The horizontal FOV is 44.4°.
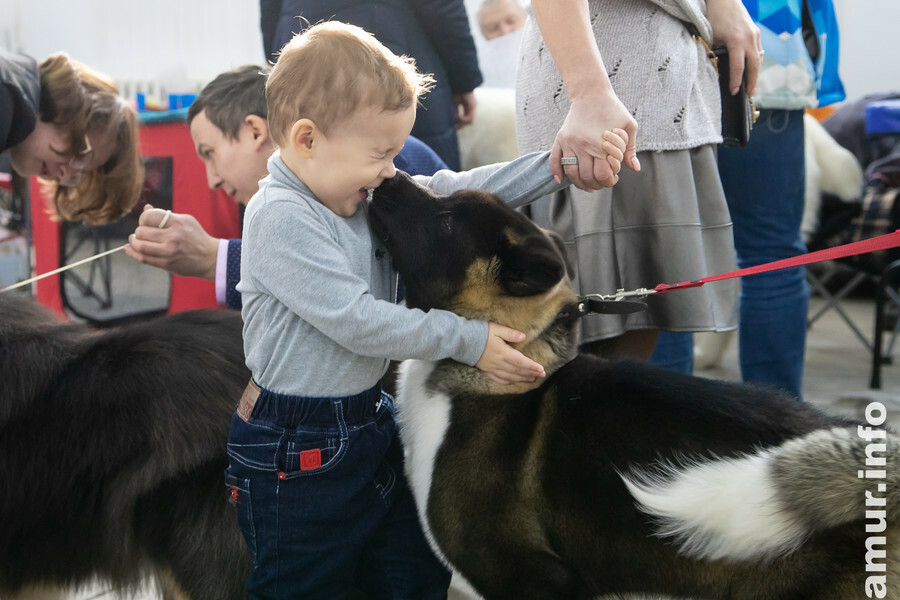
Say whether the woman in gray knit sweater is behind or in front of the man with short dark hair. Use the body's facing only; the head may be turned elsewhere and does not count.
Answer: behind

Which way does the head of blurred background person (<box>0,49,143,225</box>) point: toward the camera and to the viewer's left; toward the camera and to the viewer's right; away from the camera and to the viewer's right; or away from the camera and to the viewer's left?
toward the camera and to the viewer's right

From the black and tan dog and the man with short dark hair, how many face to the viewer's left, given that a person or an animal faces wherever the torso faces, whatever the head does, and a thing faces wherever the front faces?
2

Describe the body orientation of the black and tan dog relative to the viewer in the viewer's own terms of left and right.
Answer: facing to the left of the viewer

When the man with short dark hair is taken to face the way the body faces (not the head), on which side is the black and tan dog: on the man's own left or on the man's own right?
on the man's own left

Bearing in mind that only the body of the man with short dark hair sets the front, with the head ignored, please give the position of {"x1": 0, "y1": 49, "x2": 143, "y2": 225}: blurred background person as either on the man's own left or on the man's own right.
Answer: on the man's own right

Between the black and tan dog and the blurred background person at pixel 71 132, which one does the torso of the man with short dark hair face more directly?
the blurred background person

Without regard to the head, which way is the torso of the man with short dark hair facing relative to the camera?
to the viewer's left
